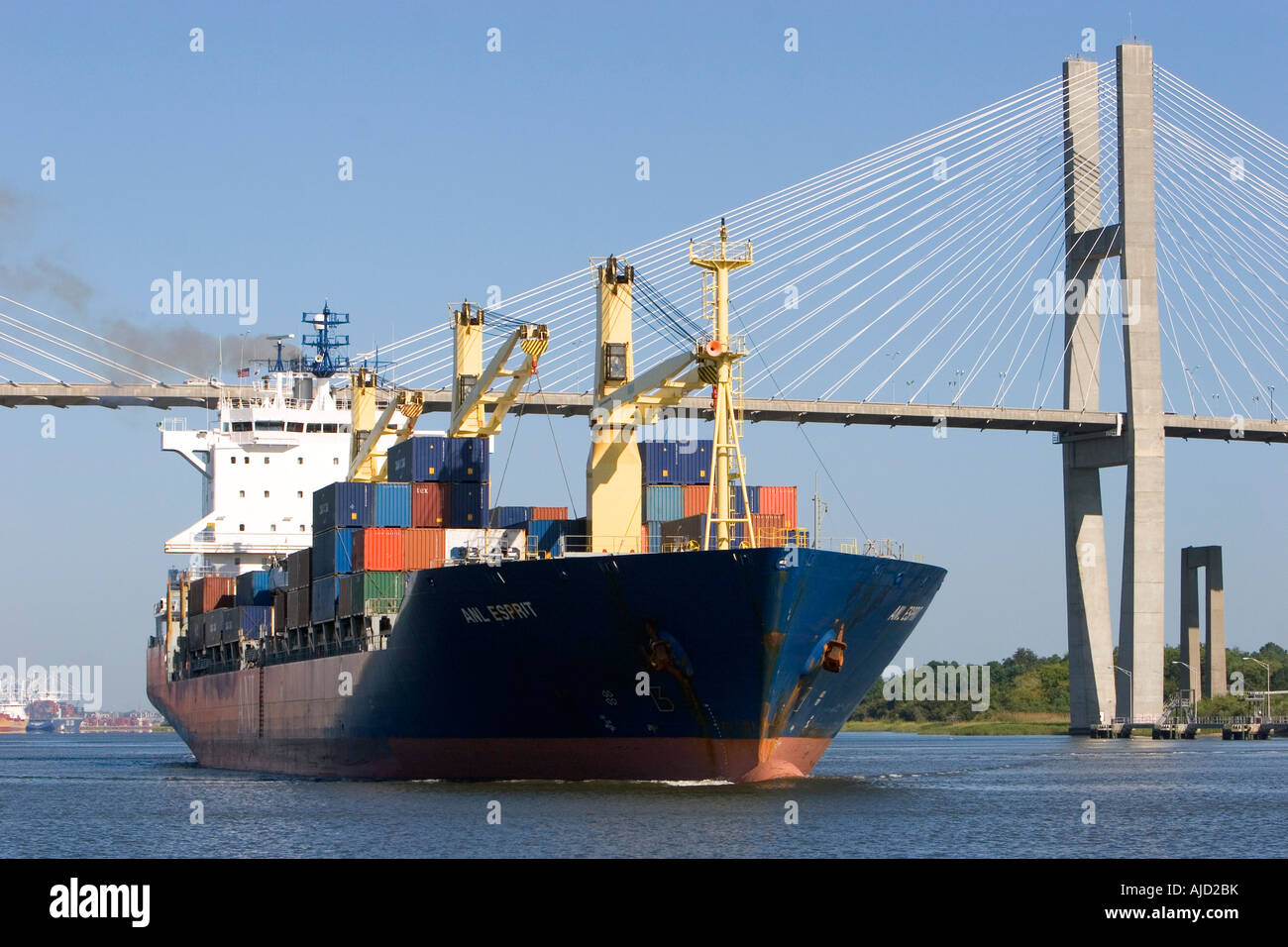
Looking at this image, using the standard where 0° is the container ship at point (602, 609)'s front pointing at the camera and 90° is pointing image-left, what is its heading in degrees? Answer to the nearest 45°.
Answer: approximately 315°
